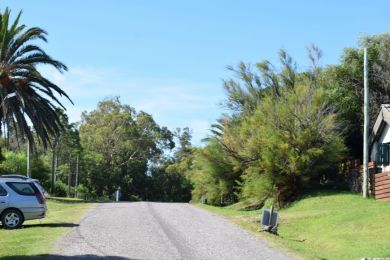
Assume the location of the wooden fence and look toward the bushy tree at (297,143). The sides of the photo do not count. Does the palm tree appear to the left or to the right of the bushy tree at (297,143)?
left

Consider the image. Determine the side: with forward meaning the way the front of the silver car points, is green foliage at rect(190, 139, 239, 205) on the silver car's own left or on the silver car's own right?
on the silver car's own right

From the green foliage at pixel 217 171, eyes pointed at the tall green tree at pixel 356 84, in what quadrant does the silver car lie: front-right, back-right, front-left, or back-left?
front-right

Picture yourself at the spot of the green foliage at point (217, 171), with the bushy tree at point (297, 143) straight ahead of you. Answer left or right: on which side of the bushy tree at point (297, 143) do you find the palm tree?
right

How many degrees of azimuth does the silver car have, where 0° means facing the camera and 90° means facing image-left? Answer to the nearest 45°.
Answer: approximately 90°

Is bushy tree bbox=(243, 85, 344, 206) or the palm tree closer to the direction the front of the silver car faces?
the palm tree

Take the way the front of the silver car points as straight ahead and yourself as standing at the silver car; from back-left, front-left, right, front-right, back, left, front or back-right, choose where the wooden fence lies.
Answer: back

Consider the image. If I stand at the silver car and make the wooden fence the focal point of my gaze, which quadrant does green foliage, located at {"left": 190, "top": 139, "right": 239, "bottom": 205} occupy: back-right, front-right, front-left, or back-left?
front-left
